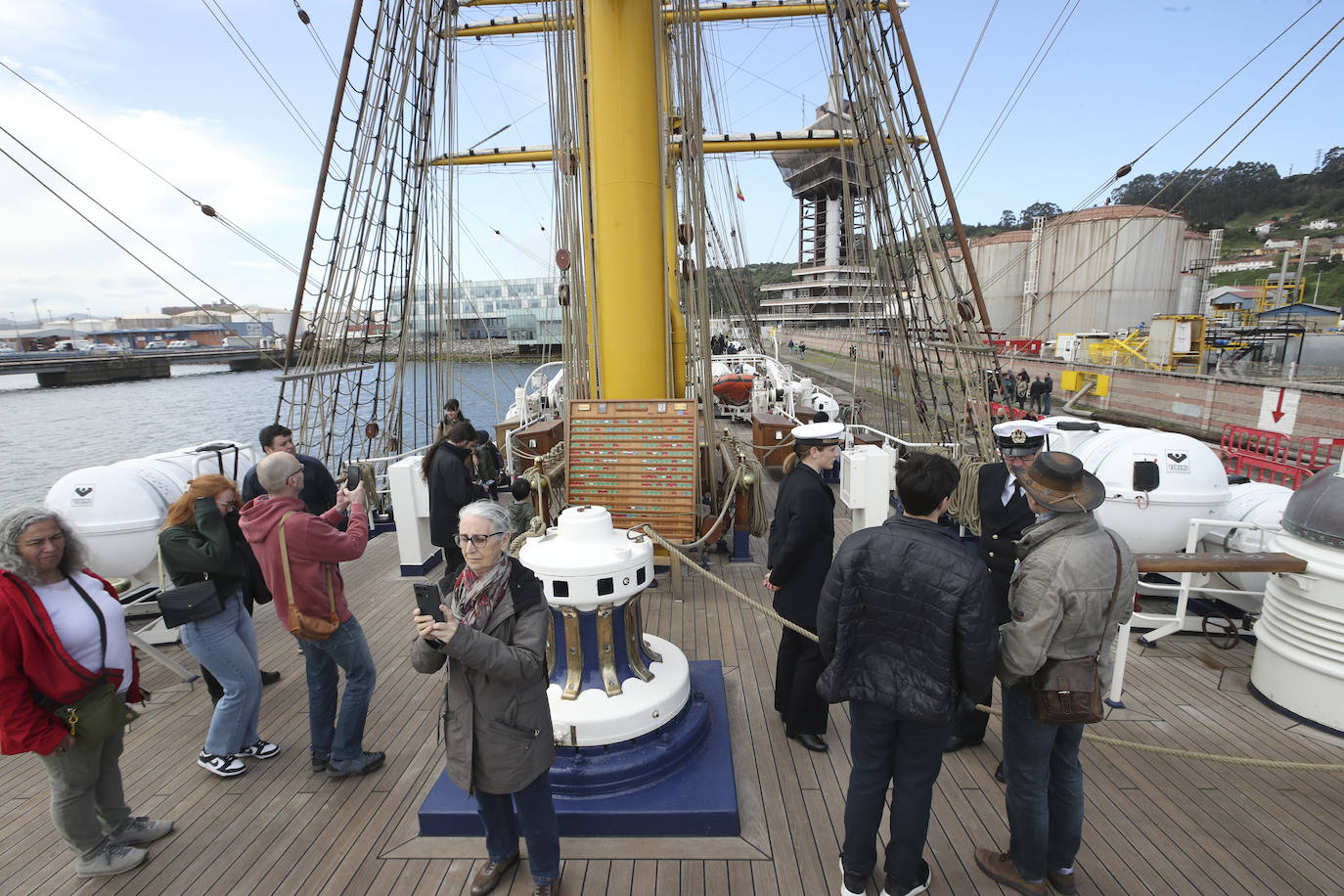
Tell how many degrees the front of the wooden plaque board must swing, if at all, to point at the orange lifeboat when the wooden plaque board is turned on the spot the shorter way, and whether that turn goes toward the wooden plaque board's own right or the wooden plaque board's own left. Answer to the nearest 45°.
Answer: approximately 180°

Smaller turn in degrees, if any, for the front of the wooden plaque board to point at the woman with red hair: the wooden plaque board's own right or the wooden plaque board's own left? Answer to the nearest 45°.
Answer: approximately 45° to the wooden plaque board's own right

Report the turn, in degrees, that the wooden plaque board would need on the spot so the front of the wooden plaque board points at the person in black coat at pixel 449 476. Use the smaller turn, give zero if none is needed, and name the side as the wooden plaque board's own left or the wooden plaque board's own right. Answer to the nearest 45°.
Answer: approximately 90° to the wooden plaque board's own right

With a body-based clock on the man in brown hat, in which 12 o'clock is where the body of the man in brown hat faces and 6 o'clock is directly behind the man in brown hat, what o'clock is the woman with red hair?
The woman with red hair is roughly at 10 o'clock from the man in brown hat.
